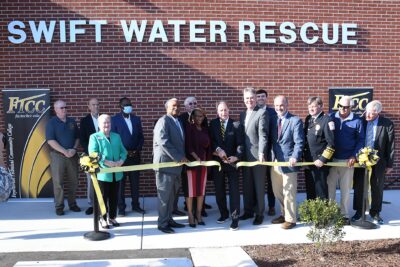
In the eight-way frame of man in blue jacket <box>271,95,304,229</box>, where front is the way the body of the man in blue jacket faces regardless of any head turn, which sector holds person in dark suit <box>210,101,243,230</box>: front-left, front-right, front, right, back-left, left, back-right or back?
front-right

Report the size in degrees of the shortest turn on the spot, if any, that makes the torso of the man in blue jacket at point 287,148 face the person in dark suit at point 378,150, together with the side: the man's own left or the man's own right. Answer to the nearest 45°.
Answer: approximately 135° to the man's own left

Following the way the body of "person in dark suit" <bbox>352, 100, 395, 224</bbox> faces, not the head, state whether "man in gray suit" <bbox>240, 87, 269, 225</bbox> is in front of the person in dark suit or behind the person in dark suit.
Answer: in front

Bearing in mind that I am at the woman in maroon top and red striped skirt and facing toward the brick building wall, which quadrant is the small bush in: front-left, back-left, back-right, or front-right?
back-right

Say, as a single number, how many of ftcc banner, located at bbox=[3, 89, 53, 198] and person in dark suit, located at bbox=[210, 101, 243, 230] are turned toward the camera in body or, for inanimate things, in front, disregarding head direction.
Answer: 2

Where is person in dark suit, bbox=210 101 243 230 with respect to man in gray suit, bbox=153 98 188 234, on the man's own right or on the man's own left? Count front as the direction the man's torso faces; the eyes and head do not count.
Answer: on the man's own left

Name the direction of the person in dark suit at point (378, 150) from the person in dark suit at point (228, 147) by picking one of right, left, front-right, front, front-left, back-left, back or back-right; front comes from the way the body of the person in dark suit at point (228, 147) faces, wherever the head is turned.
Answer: left

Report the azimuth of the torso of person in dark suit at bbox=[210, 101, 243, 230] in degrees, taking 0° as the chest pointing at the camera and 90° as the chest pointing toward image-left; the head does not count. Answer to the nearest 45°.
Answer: approximately 0°

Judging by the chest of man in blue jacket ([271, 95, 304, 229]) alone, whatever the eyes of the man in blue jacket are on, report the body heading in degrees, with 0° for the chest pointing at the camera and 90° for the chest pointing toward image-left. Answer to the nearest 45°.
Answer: approximately 45°
